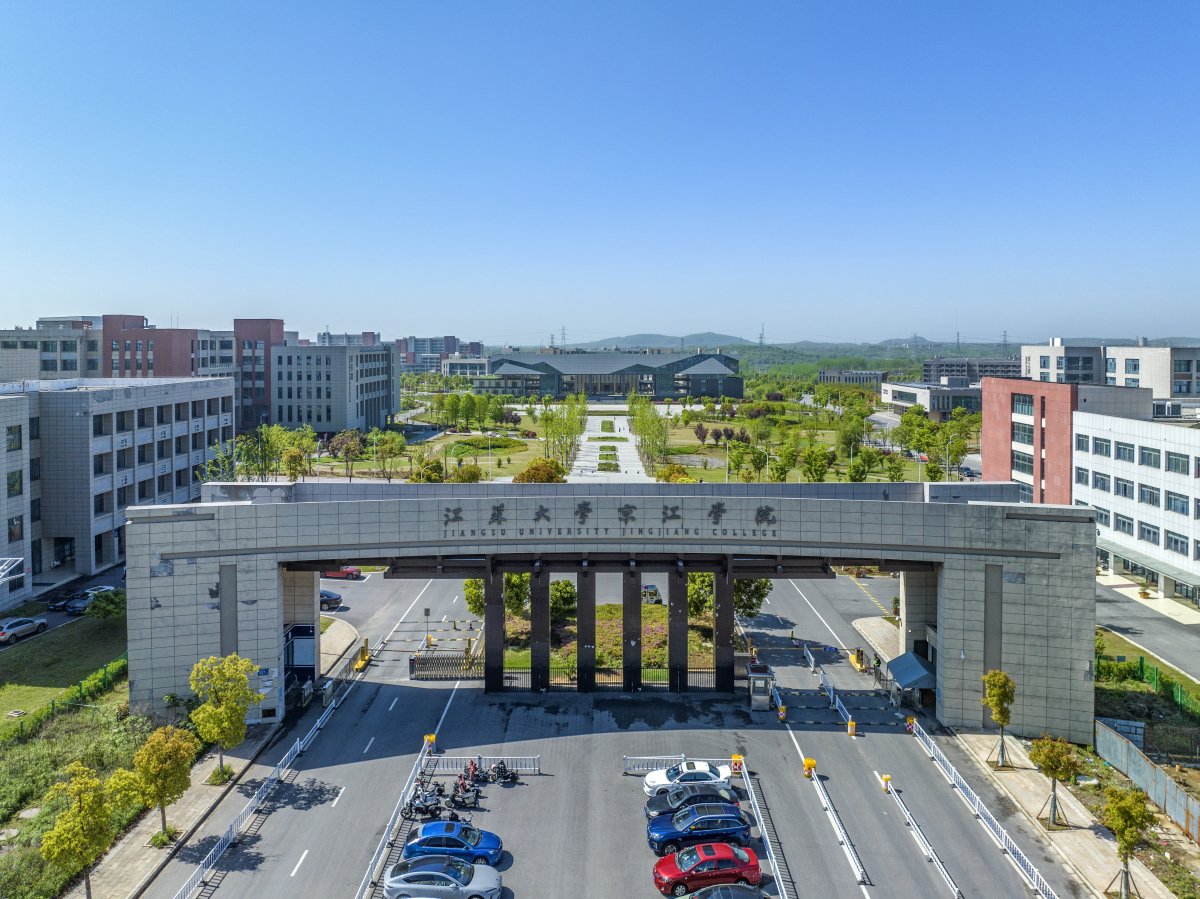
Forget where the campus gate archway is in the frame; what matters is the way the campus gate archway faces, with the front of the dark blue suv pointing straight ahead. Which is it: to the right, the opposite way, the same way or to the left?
to the left

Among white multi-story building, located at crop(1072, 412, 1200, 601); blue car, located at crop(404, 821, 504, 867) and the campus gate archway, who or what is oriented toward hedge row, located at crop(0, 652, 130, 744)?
the white multi-story building

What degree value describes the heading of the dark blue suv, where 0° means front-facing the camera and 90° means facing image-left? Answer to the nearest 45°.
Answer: approximately 90°

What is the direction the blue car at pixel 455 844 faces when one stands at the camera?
facing to the right of the viewer

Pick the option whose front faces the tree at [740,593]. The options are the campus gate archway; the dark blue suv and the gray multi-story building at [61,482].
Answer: the gray multi-story building

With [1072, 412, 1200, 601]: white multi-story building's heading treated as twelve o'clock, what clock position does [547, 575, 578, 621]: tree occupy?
The tree is roughly at 12 o'clock from the white multi-story building.

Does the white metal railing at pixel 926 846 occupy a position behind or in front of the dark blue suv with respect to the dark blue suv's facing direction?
behind

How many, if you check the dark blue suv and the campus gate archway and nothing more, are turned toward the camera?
1

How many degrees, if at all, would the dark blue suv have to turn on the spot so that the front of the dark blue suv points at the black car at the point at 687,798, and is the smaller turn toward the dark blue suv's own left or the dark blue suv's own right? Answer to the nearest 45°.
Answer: approximately 90° to the dark blue suv's own right

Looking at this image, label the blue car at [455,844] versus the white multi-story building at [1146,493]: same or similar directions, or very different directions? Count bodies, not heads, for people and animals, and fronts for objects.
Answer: very different directions

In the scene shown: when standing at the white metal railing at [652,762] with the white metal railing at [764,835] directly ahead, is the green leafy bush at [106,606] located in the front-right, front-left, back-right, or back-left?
back-right

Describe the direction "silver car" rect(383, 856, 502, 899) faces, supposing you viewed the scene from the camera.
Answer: facing to the right of the viewer
